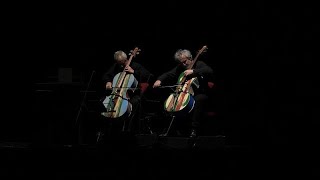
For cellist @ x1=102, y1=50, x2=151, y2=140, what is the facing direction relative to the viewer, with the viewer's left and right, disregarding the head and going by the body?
facing the viewer and to the left of the viewer

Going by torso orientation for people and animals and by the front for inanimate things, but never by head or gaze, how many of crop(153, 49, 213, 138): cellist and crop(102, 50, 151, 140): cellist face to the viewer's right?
0

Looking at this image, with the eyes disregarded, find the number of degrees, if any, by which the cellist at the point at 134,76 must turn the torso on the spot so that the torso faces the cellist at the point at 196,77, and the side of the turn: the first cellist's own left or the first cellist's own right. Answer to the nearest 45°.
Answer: approximately 90° to the first cellist's own left

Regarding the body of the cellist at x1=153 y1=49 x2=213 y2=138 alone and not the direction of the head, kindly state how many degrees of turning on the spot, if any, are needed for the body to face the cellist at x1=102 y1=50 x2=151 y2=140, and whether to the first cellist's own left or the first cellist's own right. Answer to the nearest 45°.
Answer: approximately 90° to the first cellist's own right
